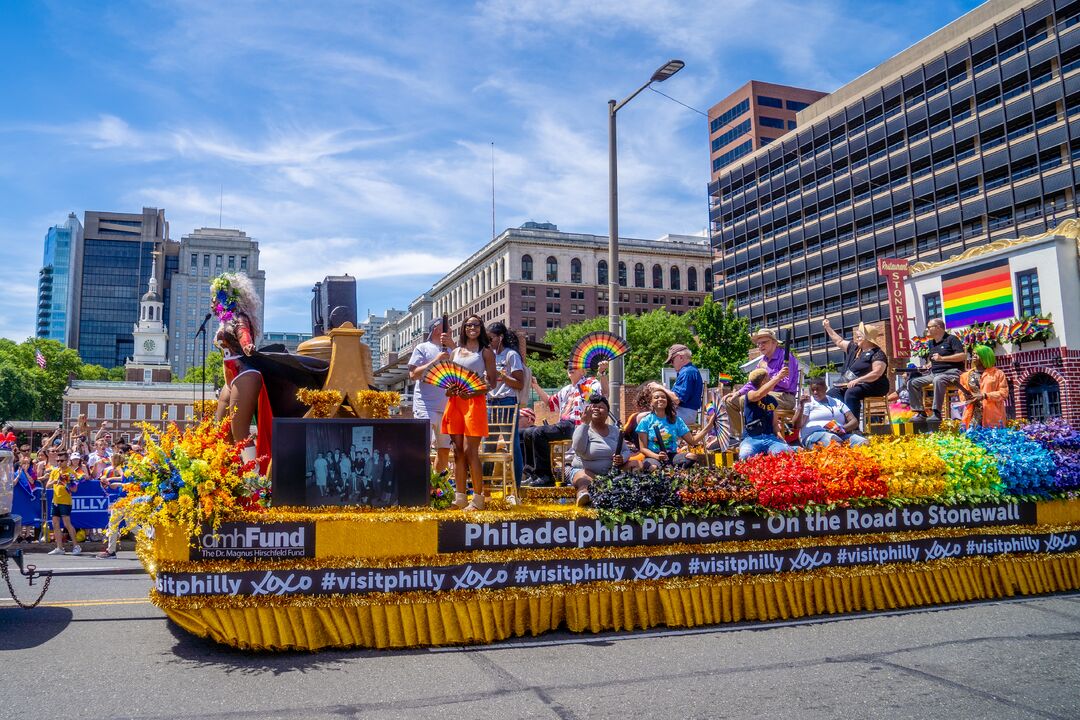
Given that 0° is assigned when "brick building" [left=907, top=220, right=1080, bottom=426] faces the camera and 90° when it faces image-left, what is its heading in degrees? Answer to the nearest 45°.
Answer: approximately 45°

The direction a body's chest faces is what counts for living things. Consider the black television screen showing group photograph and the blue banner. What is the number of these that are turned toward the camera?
2

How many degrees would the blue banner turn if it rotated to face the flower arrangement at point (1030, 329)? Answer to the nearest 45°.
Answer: approximately 90° to its left

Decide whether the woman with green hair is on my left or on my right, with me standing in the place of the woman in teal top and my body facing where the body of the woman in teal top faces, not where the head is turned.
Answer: on my left

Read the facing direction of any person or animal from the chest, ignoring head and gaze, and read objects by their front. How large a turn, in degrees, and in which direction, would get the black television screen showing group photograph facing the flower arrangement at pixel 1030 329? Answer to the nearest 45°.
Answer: approximately 135° to its left

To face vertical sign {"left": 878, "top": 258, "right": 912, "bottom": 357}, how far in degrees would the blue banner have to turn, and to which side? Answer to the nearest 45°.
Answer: approximately 90° to its left

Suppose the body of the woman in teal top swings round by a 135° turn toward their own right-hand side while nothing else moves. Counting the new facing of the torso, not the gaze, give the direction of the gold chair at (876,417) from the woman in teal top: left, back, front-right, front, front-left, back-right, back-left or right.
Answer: right

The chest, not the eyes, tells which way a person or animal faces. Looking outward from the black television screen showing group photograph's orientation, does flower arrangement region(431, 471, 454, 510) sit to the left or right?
on its left

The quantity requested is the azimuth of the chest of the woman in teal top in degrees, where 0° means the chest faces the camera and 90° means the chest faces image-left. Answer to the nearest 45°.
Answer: approximately 0°
